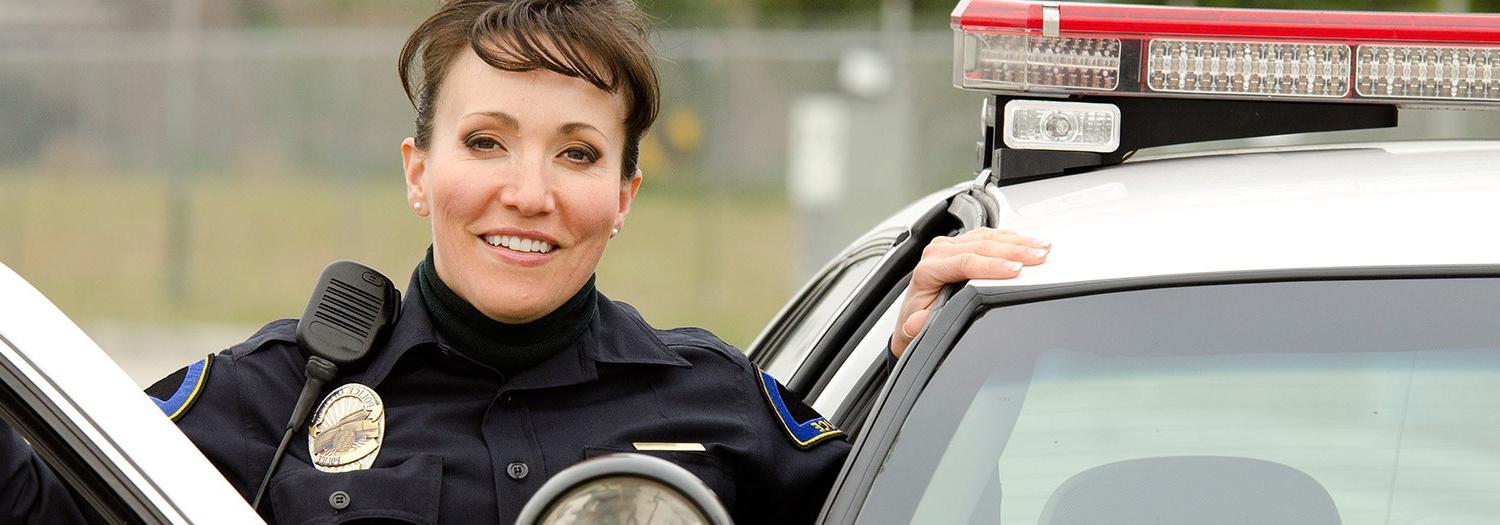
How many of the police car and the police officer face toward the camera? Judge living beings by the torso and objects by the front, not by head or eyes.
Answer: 2

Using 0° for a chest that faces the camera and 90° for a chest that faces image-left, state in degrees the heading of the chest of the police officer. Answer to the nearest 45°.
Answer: approximately 0°

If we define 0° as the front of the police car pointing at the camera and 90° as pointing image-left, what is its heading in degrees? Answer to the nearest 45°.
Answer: approximately 0°
